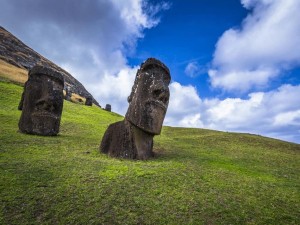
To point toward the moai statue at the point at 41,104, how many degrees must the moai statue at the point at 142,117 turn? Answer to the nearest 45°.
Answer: approximately 180°

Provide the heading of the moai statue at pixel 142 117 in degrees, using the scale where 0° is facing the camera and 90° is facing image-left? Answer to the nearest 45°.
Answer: approximately 315°
